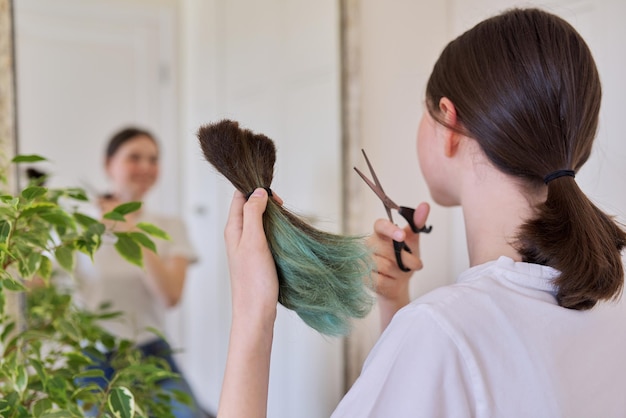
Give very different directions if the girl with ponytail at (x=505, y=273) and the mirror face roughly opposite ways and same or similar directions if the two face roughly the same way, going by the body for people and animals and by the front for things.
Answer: very different directions

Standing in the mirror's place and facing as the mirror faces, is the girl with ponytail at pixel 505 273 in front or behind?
in front

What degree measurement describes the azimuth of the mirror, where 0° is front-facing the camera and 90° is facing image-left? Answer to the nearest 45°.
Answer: approximately 0°

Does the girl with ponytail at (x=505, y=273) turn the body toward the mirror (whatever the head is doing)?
yes

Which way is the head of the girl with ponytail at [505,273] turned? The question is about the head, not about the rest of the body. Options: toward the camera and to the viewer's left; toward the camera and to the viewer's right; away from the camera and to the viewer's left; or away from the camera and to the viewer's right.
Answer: away from the camera and to the viewer's left

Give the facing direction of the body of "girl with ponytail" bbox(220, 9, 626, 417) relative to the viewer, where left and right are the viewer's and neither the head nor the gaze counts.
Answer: facing away from the viewer and to the left of the viewer
